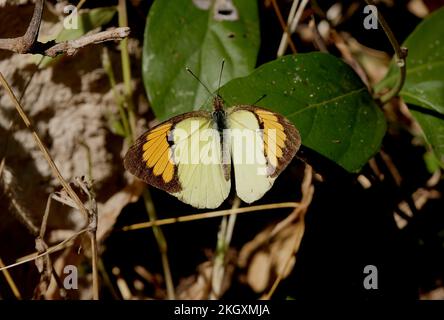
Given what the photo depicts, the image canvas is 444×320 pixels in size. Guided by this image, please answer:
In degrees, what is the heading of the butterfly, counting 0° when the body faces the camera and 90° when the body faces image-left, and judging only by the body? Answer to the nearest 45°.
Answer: approximately 180°
